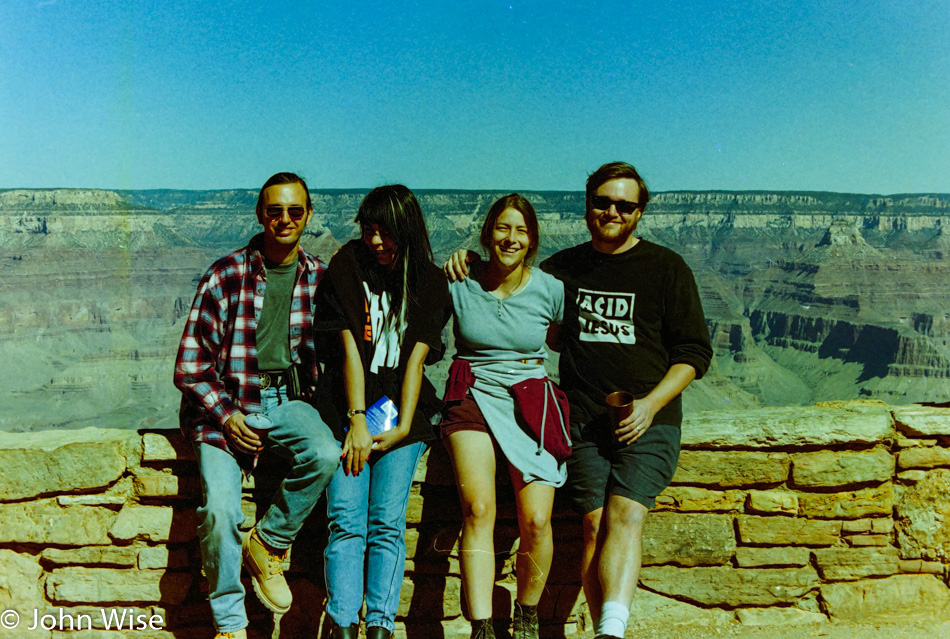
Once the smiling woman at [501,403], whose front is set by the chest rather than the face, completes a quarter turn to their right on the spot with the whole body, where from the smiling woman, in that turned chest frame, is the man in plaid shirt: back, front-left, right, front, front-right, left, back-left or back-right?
front

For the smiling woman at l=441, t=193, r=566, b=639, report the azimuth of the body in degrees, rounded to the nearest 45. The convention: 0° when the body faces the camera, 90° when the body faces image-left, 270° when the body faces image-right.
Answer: approximately 0°

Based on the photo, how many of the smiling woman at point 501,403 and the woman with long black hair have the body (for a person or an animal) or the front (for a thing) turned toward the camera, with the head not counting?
2
